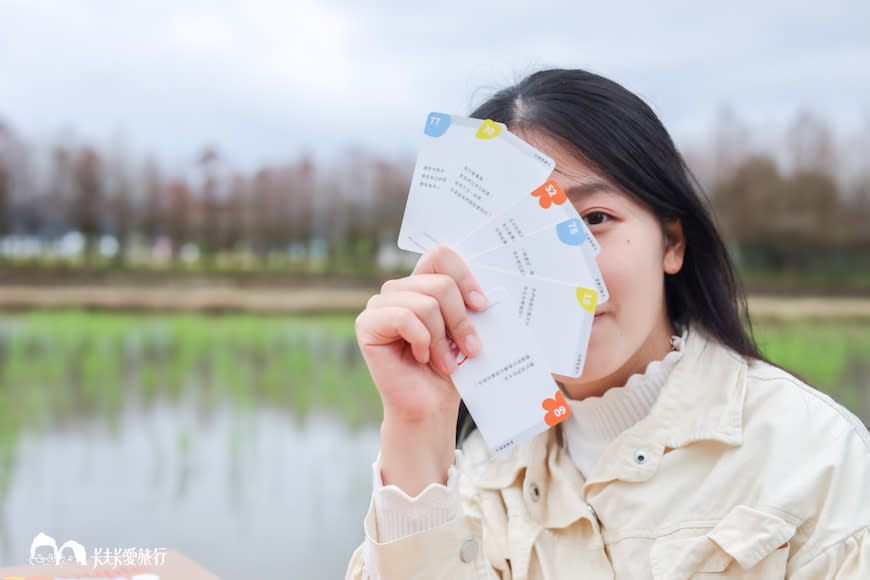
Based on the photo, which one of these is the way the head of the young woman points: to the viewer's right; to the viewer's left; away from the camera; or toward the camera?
toward the camera

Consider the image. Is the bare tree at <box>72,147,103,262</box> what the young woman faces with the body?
no

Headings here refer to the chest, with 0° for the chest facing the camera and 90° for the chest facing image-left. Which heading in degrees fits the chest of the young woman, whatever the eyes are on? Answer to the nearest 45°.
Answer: approximately 45°
